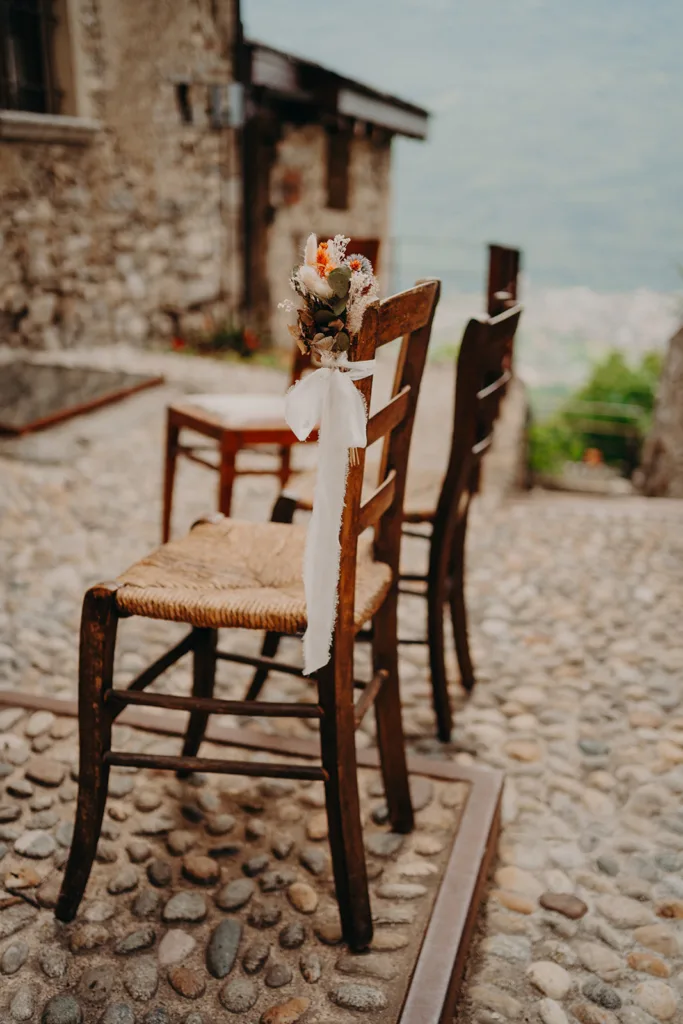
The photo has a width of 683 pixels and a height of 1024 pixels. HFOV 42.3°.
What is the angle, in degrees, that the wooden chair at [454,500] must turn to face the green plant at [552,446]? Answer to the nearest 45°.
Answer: approximately 90° to its right

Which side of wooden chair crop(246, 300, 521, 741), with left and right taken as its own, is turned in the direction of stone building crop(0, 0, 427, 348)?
right

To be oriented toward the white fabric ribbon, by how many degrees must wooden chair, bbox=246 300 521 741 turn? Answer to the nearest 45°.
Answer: approximately 90° to its left

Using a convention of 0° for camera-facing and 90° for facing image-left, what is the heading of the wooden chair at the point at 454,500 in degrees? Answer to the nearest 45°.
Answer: approximately 90°

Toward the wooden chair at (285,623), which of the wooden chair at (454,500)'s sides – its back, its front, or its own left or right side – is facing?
left

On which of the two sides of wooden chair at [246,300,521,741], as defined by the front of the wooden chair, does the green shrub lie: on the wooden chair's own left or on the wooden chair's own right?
on the wooden chair's own right

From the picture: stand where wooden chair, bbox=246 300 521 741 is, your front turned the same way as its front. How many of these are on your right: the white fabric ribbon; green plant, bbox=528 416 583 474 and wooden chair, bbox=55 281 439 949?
1

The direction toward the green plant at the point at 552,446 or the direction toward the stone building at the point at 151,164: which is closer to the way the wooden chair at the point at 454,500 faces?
the stone building

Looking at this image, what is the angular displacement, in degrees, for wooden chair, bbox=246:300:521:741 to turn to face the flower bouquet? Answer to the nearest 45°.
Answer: approximately 90° to its left

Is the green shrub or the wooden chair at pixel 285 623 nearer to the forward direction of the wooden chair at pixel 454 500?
the wooden chair
